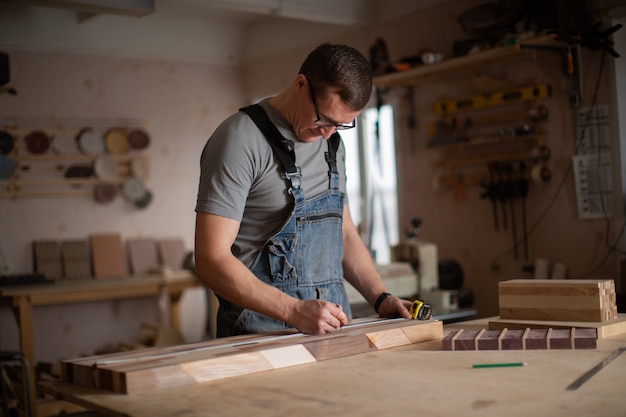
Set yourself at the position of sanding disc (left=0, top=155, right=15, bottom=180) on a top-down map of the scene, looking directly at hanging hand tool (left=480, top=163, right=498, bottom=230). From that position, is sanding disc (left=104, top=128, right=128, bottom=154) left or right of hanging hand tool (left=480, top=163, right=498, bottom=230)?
left

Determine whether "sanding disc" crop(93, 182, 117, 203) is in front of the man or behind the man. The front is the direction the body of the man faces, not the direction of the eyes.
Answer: behind

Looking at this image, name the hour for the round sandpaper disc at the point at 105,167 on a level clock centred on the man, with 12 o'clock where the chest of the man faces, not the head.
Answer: The round sandpaper disc is roughly at 7 o'clock from the man.

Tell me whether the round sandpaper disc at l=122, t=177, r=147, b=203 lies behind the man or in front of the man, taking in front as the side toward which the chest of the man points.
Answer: behind

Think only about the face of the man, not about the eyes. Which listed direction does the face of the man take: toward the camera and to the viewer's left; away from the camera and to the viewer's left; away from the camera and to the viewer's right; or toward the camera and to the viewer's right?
toward the camera and to the viewer's right

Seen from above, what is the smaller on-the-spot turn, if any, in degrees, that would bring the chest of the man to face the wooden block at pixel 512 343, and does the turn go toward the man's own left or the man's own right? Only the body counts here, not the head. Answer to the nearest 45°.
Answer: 0° — they already face it

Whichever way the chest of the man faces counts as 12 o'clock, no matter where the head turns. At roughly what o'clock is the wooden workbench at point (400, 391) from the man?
The wooden workbench is roughly at 1 o'clock from the man.

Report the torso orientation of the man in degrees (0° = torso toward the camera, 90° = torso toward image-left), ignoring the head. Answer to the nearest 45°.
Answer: approximately 315°

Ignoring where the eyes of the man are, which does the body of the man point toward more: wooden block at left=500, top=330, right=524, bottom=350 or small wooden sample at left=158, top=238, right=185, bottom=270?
the wooden block

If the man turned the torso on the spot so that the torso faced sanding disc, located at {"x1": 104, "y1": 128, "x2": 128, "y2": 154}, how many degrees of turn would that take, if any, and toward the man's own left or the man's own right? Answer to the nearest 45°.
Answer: approximately 135° to the man's own left
